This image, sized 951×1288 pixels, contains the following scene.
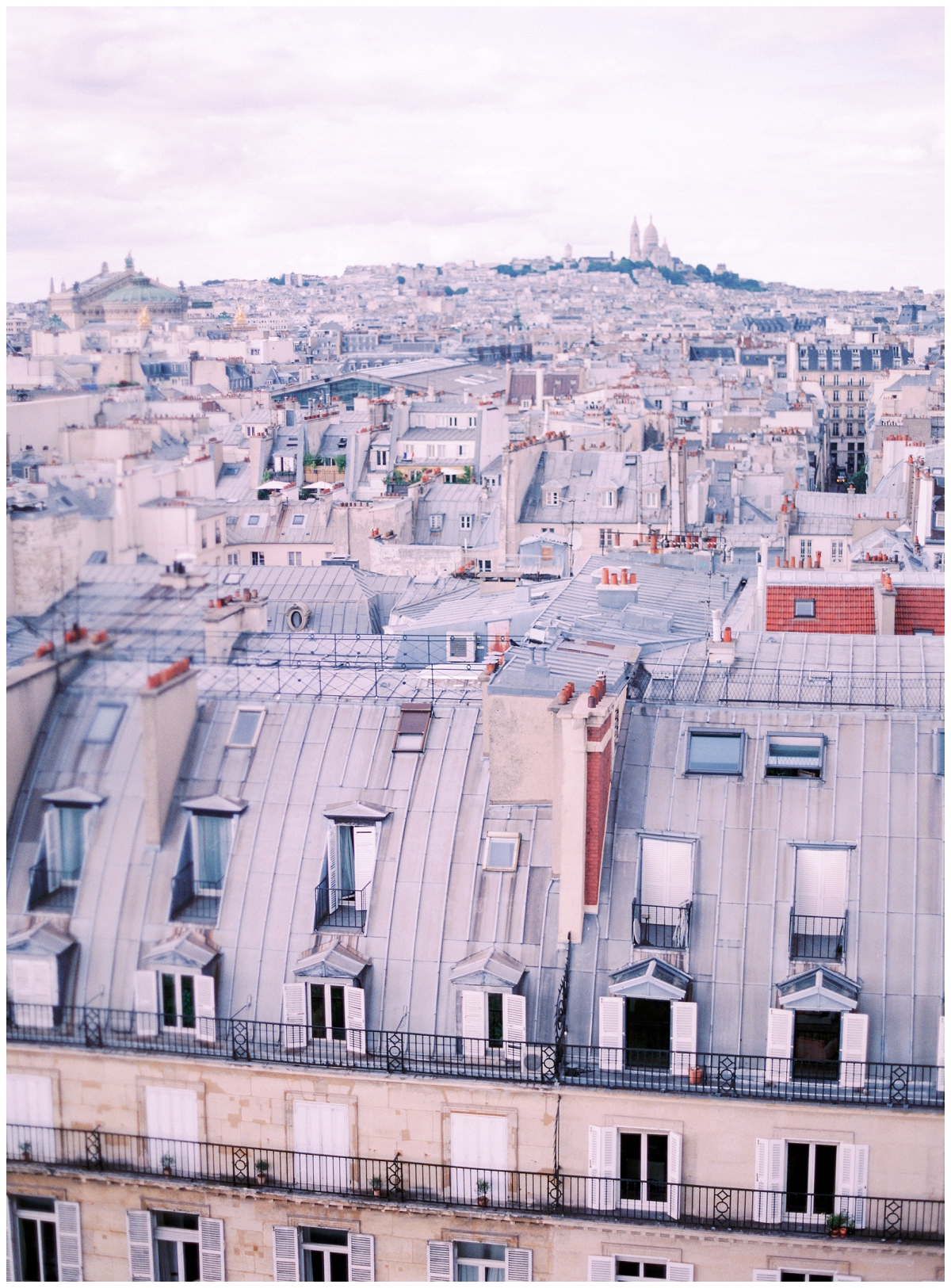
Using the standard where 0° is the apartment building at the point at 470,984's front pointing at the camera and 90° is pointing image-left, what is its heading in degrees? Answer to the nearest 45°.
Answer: approximately 0°
